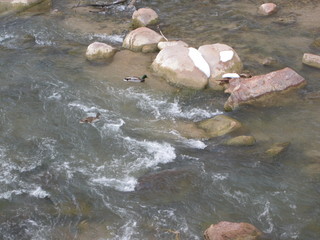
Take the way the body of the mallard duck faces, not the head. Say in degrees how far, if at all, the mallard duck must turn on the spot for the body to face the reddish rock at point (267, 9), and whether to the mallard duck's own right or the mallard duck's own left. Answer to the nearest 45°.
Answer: approximately 45° to the mallard duck's own left

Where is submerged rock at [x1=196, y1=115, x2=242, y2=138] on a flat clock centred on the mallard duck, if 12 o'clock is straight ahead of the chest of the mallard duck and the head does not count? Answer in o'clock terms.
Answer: The submerged rock is roughly at 2 o'clock from the mallard duck.

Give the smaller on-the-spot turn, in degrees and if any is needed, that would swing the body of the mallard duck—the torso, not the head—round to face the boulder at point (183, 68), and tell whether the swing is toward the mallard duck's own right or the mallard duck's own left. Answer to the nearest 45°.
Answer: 0° — it already faces it

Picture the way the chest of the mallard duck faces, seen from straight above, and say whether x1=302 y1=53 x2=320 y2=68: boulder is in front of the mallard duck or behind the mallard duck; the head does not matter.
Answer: in front

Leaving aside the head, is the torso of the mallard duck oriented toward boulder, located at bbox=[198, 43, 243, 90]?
yes

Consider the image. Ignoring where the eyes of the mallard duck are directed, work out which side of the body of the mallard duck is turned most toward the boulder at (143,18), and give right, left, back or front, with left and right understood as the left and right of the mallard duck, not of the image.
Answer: left

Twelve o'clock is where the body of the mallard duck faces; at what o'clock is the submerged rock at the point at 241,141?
The submerged rock is roughly at 2 o'clock from the mallard duck.

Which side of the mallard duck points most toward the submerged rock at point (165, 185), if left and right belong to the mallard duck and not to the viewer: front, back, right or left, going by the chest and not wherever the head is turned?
right

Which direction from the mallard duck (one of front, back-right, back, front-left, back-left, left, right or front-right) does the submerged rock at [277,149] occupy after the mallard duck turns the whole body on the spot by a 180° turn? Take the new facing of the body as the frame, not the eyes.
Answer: back-left

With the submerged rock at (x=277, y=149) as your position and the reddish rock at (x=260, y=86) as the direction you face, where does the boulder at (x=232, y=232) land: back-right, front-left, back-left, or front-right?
back-left

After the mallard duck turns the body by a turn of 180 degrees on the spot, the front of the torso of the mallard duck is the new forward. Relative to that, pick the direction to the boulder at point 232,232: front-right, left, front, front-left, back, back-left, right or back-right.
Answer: left

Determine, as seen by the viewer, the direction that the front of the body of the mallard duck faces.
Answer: to the viewer's right
